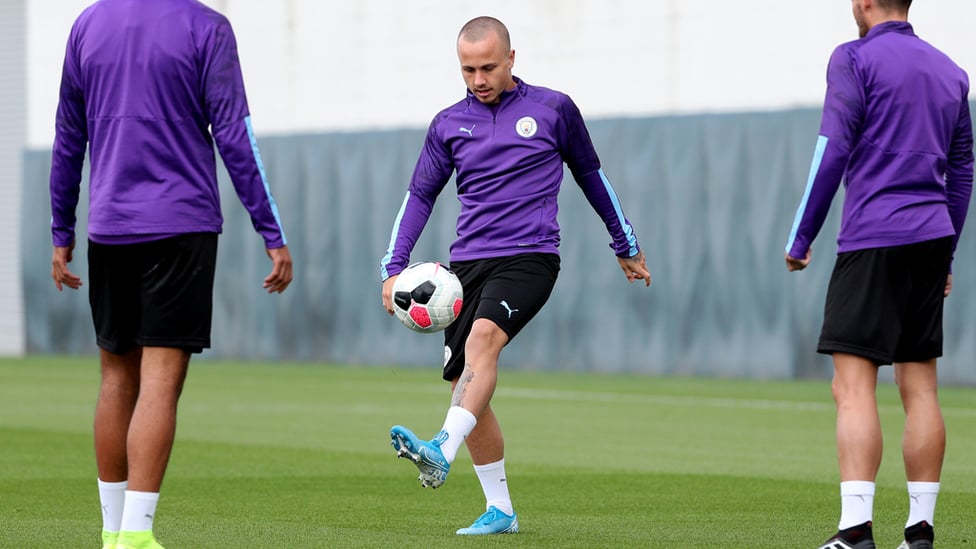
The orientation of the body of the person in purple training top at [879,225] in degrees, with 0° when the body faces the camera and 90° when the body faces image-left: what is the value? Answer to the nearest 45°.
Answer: approximately 135°

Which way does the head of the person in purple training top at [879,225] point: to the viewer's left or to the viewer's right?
to the viewer's left

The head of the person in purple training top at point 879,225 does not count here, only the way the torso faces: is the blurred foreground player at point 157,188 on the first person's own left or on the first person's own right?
on the first person's own left

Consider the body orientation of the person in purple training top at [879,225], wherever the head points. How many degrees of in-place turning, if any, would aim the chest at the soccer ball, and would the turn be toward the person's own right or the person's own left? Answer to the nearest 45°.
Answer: approximately 45° to the person's own left
